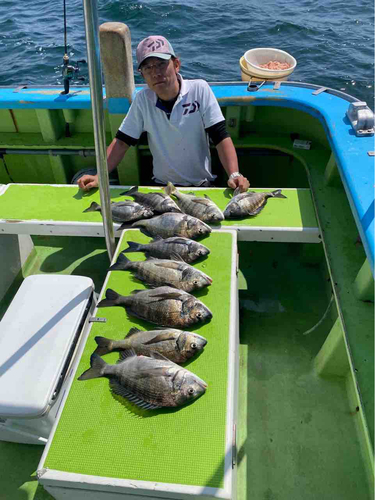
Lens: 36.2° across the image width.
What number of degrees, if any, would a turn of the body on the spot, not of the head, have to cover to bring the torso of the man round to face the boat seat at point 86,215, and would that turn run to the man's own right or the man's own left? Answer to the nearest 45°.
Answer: approximately 45° to the man's own right

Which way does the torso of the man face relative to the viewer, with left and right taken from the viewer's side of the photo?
facing the viewer

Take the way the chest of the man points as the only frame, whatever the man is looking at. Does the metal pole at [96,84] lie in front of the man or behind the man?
in front

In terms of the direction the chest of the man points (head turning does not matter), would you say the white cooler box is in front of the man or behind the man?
in front
